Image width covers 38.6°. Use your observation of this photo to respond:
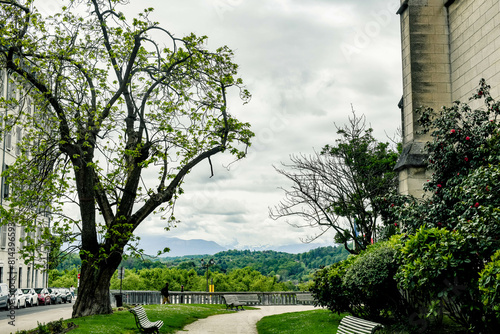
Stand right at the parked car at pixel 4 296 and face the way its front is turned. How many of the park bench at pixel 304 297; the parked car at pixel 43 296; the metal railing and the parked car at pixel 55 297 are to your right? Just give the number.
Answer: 0

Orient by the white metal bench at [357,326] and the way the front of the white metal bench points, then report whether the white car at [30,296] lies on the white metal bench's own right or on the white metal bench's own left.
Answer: on the white metal bench's own right

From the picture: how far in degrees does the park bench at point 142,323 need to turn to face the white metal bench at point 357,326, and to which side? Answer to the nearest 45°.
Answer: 0° — it already faces it

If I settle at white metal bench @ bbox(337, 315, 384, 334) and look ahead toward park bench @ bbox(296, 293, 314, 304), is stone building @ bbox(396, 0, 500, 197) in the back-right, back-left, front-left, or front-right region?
front-right

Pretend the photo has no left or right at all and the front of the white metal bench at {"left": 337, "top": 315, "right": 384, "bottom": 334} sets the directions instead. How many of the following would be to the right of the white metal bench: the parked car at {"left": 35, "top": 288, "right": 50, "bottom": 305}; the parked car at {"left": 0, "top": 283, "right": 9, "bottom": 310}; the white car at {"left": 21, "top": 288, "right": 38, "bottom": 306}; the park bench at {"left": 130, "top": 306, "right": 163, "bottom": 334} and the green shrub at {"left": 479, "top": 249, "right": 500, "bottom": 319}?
4

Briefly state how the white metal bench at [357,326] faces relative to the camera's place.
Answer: facing the viewer and to the left of the viewer

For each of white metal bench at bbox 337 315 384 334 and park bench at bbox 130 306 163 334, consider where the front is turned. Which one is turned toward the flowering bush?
the park bench
